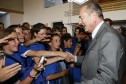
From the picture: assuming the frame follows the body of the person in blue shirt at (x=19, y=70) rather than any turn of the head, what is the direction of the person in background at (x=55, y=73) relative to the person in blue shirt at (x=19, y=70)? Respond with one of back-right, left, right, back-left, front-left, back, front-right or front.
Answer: front-left

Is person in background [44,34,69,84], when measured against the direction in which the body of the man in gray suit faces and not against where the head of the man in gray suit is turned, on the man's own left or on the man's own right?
on the man's own right

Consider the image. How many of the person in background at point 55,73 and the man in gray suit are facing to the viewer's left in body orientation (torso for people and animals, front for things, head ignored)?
1

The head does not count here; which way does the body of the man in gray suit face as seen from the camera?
to the viewer's left

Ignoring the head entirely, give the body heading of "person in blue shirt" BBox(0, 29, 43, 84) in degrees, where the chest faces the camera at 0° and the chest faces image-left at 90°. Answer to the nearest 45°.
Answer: approximately 270°

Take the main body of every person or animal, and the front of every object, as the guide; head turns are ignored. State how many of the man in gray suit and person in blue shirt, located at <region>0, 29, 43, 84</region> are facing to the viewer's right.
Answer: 1

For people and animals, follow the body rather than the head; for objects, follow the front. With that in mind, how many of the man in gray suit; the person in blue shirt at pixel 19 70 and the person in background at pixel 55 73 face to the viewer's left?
1

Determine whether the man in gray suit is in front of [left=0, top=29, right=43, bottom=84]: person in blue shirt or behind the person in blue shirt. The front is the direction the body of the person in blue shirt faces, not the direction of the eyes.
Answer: in front

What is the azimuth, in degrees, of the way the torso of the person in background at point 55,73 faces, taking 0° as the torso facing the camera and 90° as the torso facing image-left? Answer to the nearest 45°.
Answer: approximately 315°

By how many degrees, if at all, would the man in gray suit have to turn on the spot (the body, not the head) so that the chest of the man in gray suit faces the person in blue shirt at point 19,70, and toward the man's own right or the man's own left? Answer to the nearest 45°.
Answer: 0° — they already face them

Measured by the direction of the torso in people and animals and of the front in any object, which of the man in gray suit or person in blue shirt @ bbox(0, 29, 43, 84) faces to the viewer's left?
the man in gray suit

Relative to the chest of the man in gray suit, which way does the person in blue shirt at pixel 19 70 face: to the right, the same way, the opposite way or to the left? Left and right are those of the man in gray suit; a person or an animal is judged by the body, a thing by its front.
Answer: the opposite way

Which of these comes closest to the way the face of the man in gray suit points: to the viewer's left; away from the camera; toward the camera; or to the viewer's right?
to the viewer's left
